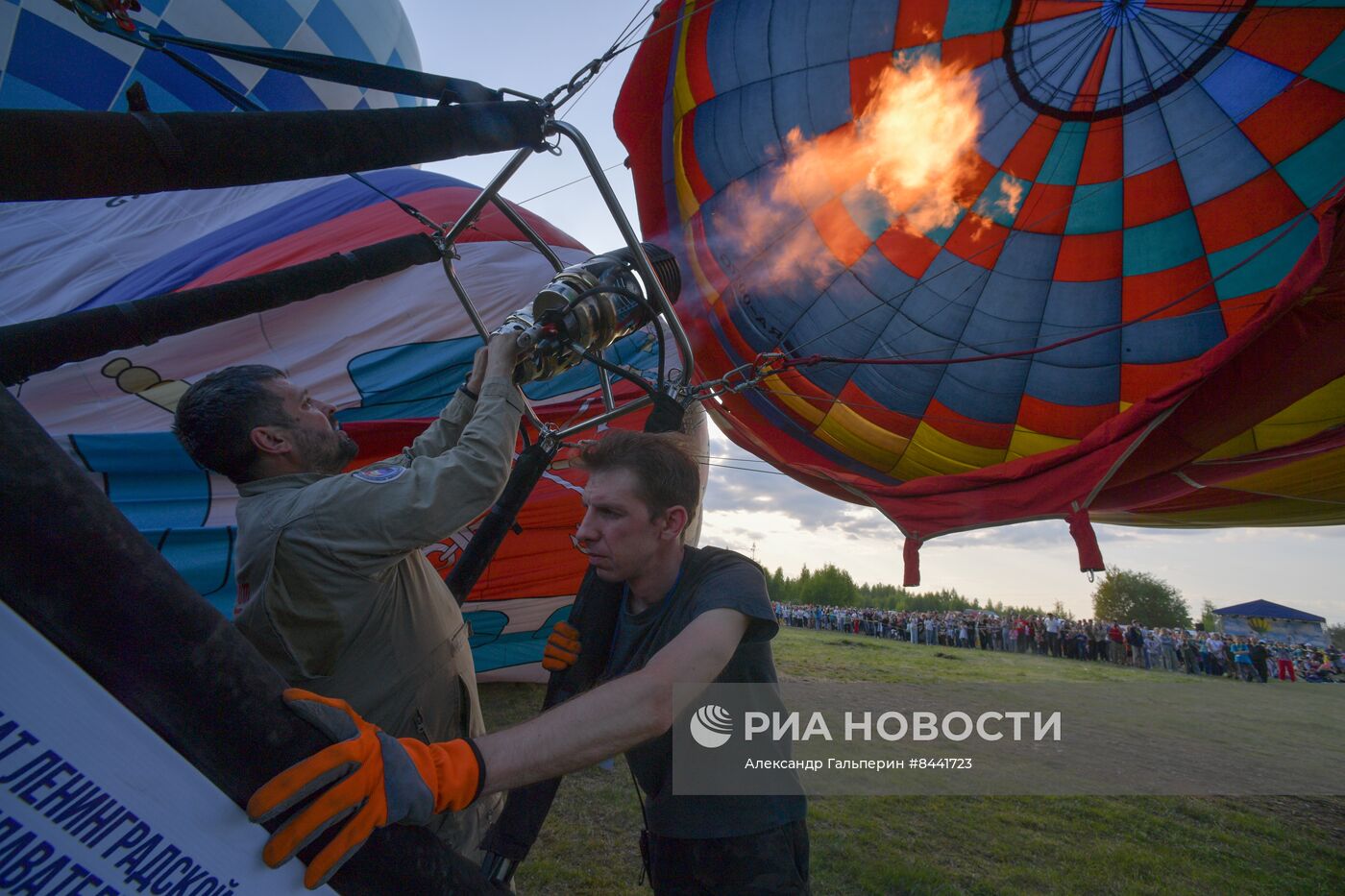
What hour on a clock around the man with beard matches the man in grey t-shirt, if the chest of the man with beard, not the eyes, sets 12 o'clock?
The man in grey t-shirt is roughly at 1 o'clock from the man with beard.

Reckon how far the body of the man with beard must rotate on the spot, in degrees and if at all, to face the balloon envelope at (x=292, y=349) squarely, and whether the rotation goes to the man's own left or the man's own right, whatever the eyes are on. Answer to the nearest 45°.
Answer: approximately 90° to the man's own left

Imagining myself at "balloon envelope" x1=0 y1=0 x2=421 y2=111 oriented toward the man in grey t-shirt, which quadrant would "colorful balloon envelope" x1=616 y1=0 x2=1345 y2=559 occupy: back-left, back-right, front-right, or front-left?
front-left

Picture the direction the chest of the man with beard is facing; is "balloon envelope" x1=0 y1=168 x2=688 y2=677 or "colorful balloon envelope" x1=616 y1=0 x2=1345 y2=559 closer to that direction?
the colorful balloon envelope

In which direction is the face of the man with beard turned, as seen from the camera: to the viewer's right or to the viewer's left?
to the viewer's right

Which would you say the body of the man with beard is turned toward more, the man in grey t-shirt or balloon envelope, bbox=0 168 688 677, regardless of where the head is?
the man in grey t-shirt

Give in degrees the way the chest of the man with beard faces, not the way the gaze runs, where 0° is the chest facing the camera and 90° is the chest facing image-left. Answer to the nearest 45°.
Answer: approximately 270°

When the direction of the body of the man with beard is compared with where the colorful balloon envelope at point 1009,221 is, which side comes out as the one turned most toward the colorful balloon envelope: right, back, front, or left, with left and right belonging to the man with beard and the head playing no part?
front
